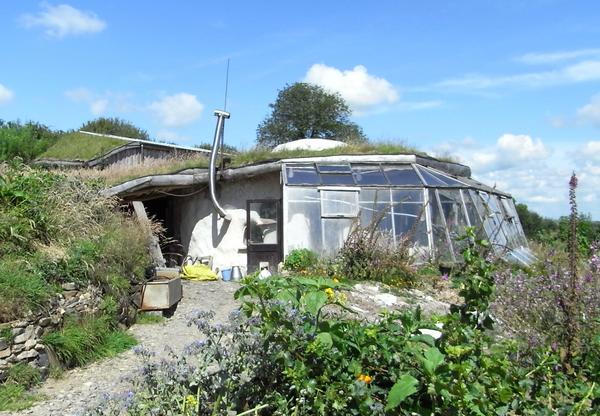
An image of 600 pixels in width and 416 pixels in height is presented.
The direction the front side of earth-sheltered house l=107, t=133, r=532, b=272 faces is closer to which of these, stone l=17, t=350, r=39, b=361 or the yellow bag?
the stone

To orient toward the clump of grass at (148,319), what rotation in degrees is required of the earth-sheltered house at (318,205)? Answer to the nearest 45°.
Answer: approximately 45° to its right

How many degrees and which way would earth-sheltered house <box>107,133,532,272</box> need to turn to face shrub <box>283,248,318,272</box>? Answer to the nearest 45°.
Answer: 0° — it already faces it

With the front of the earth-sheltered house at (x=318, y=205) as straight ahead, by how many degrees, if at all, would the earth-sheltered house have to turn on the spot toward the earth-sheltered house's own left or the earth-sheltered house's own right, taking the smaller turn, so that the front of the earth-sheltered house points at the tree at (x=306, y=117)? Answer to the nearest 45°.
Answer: approximately 180°

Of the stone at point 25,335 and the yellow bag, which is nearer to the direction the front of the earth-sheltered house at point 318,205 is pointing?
the stone

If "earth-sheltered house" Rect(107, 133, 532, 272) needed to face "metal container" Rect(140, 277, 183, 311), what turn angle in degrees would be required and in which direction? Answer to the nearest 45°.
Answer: approximately 45° to its right

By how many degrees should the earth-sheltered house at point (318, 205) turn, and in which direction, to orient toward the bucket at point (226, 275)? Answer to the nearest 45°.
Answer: approximately 90° to its right

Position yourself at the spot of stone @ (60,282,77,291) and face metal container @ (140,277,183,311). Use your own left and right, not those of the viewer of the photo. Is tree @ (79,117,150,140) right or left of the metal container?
left

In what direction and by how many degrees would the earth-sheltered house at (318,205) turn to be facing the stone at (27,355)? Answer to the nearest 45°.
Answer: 0° — it already faces it

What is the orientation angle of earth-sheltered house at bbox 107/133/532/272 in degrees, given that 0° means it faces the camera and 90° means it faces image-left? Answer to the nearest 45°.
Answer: approximately 0°
